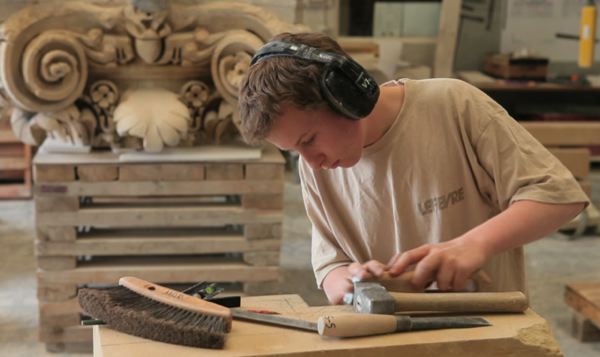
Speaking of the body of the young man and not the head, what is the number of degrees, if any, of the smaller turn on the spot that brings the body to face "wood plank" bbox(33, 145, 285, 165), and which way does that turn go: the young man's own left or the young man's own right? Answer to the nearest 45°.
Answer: approximately 90° to the young man's own right

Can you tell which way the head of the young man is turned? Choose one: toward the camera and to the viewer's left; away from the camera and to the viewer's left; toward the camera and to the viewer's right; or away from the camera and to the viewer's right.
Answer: toward the camera and to the viewer's left

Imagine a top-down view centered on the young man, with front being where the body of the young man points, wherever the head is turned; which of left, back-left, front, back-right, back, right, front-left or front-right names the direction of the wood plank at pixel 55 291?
right

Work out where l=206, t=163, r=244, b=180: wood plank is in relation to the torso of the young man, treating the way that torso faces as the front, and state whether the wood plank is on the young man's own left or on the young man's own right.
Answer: on the young man's own right

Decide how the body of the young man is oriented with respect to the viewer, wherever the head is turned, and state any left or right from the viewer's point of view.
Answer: facing the viewer and to the left of the viewer

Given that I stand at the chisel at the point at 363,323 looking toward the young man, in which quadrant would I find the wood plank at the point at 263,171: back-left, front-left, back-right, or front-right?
front-left

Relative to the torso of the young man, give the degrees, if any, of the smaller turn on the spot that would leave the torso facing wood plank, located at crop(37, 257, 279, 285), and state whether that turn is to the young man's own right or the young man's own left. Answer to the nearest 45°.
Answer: approximately 90° to the young man's own right

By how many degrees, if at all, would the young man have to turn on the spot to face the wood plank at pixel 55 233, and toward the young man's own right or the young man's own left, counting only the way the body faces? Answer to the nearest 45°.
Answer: approximately 90° to the young man's own right

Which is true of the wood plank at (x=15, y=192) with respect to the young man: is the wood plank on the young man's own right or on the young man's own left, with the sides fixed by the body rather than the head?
on the young man's own right

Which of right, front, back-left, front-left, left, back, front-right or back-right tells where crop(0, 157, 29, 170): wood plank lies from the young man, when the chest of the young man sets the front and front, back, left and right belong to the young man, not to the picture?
right

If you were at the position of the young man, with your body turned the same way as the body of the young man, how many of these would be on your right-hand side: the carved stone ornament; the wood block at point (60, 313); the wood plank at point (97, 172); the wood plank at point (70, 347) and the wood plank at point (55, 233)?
5

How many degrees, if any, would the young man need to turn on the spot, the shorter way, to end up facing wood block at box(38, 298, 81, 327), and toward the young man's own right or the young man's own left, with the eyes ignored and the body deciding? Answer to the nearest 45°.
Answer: approximately 90° to the young man's own right

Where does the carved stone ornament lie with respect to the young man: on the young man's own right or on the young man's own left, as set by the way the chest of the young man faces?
on the young man's own right

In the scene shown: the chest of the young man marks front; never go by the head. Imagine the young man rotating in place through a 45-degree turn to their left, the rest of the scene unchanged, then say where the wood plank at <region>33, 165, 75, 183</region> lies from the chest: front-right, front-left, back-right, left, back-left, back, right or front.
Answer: back-right

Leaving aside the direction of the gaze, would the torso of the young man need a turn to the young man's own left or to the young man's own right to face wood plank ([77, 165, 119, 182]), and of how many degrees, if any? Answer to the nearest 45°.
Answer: approximately 90° to the young man's own right
